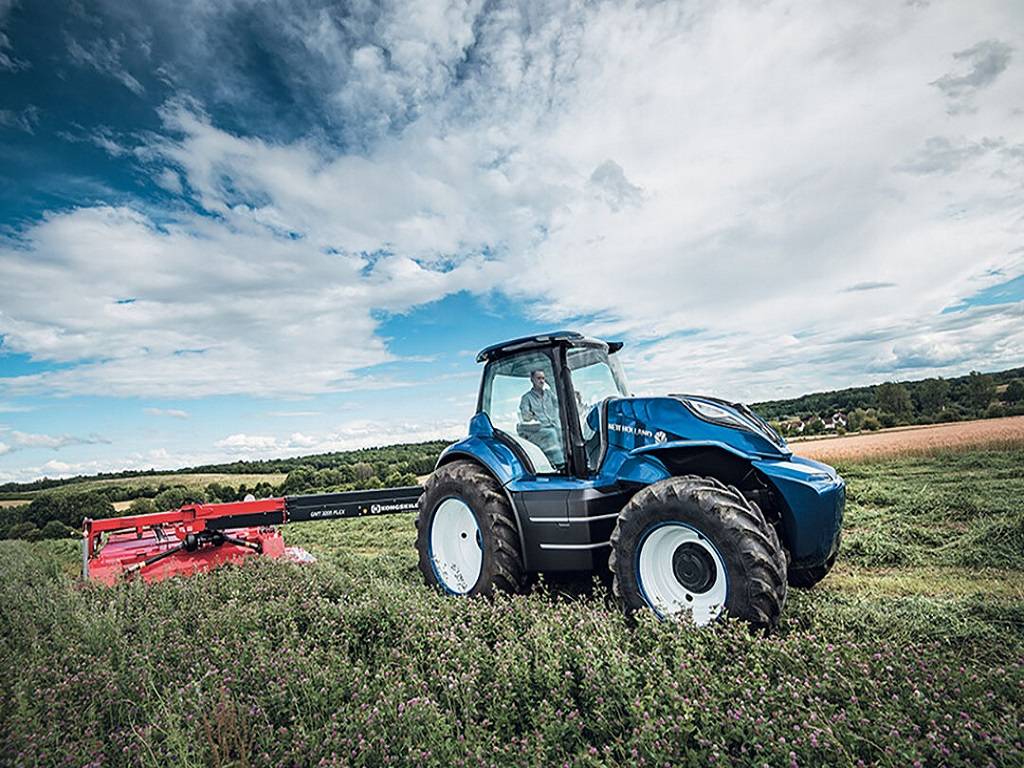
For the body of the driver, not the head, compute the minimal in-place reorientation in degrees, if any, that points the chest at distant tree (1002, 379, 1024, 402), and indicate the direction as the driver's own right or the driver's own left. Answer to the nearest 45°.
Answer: approximately 90° to the driver's own left

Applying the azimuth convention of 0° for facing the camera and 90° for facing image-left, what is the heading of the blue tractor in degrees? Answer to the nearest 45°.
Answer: approximately 315°

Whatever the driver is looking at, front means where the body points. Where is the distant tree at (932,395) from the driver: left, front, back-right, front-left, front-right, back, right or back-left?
left

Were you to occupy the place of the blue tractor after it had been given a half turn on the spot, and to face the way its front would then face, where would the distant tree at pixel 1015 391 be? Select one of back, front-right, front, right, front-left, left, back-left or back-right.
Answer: right

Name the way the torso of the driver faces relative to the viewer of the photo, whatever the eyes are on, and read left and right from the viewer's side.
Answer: facing the viewer and to the right of the viewer

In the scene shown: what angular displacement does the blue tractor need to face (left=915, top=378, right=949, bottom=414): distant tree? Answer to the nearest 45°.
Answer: approximately 90° to its left

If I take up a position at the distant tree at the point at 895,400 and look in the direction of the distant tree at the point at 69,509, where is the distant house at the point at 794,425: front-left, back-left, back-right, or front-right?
front-left

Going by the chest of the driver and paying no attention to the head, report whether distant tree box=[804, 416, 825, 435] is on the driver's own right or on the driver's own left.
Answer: on the driver's own left
